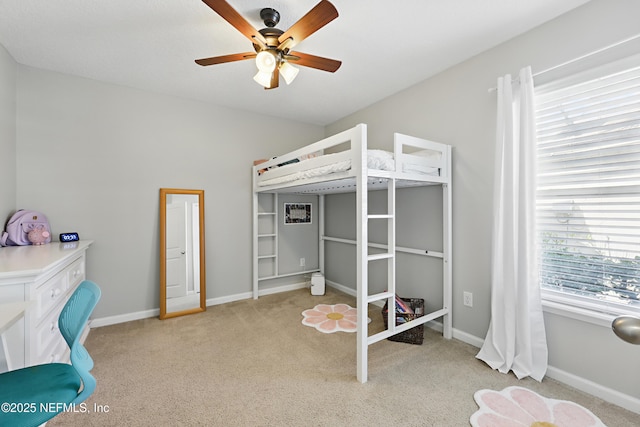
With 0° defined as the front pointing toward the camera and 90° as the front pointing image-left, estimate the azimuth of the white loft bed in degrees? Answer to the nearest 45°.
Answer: approximately 45°

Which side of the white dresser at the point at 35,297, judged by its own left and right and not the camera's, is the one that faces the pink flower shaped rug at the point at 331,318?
front

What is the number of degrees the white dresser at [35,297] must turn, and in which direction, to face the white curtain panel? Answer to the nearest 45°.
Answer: approximately 45° to its right

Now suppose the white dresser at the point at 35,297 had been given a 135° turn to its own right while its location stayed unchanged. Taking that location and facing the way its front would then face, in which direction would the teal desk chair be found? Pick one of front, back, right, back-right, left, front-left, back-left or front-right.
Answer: front-left

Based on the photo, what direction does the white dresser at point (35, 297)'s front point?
to the viewer's right

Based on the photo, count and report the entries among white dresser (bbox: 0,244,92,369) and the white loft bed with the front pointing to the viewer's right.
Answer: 1

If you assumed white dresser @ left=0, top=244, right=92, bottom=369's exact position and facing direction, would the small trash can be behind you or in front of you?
in front
